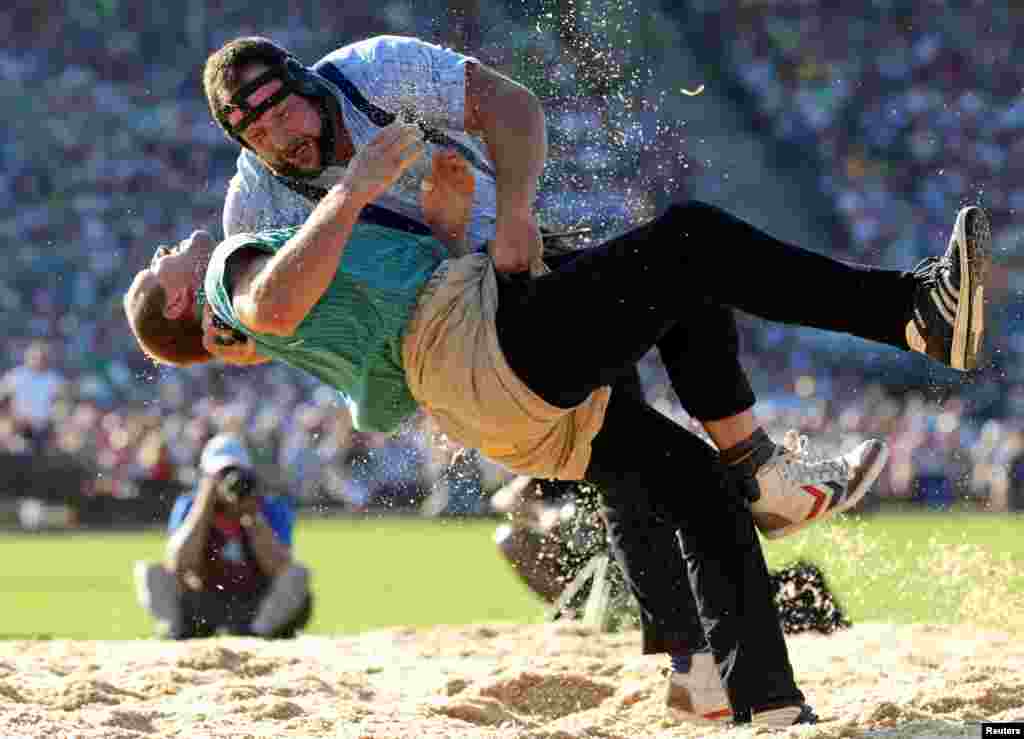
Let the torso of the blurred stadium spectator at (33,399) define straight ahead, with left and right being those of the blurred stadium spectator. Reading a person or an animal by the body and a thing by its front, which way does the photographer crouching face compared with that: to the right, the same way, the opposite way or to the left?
the same way

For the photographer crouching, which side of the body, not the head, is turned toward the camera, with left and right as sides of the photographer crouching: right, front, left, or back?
front

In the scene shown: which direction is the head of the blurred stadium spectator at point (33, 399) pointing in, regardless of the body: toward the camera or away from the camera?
toward the camera

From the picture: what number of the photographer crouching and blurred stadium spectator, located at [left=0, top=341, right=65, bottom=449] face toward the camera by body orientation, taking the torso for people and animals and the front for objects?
2

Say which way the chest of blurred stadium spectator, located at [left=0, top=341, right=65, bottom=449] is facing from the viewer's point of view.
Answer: toward the camera

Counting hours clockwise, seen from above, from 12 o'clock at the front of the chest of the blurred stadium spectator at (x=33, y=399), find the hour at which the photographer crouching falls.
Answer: The photographer crouching is roughly at 12 o'clock from the blurred stadium spectator.

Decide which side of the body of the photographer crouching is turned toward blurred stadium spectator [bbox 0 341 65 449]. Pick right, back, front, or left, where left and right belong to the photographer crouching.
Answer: back

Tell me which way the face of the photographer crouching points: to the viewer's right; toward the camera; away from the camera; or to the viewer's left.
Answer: toward the camera
